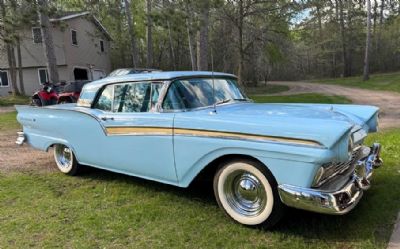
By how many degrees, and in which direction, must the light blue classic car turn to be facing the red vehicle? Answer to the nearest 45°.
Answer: approximately 180°

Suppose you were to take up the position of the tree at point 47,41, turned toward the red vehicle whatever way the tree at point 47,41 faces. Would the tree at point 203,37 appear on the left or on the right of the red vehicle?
left

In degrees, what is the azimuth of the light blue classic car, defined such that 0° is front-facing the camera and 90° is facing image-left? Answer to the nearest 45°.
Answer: approximately 315°

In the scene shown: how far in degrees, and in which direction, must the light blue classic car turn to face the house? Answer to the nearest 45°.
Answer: approximately 135° to its left

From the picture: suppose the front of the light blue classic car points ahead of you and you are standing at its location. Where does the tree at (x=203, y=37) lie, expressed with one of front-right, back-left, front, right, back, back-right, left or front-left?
back-left

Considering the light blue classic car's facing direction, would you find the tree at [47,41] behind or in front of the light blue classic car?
behind
